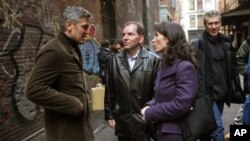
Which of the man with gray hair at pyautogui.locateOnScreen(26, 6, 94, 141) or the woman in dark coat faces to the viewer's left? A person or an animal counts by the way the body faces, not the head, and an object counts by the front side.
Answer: the woman in dark coat

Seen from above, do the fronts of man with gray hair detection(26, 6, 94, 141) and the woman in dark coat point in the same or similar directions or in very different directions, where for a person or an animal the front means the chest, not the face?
very different directions

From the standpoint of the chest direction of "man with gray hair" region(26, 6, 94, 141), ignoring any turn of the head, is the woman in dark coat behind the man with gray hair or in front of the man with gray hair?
in front

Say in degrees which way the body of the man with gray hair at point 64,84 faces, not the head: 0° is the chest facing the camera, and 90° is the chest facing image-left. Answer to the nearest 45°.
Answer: approximately 270°

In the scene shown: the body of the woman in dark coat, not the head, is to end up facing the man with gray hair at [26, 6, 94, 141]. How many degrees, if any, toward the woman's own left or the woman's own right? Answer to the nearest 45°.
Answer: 0° — they already face them

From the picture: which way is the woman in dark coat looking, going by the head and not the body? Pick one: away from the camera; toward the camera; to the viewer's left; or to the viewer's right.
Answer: to the viewer's left

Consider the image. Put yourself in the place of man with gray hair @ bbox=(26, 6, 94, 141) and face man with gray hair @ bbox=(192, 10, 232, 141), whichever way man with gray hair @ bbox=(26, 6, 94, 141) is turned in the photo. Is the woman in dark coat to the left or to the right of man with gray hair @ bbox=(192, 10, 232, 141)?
right

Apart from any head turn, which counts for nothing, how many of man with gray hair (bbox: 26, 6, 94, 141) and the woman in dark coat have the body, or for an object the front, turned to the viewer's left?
1

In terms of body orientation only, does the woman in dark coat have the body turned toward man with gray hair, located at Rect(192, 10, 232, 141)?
no

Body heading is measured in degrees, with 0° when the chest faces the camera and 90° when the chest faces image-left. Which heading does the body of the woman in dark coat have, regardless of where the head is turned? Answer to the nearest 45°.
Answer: approximately 90°

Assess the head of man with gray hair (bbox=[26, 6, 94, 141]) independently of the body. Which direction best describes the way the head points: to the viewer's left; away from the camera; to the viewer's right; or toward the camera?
to the viewer's right
